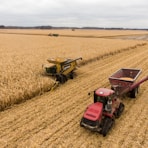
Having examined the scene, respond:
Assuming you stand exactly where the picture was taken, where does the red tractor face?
facing the viewer and to the left of the viewer

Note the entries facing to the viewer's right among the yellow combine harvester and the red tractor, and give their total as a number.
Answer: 0

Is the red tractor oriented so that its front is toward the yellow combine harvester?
no

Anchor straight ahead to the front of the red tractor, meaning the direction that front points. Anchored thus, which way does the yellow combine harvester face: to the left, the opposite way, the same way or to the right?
the same way

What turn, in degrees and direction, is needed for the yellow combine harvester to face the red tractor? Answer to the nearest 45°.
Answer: approximately 45° to its left
